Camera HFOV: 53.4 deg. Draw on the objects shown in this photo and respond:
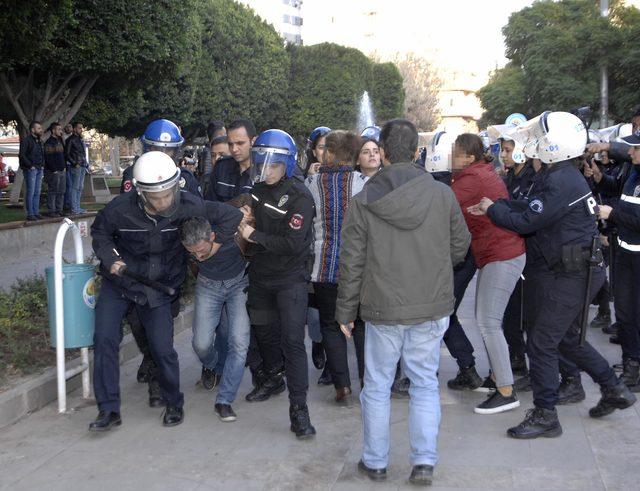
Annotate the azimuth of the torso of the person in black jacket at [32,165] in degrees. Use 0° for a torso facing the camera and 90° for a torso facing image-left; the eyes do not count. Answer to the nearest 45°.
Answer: approximately 315°

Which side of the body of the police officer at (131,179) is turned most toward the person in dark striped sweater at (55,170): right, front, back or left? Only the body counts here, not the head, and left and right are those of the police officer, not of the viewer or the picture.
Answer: back

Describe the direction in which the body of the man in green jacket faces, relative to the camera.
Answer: away from the camera

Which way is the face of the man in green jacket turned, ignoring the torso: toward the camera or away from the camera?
away from the camera

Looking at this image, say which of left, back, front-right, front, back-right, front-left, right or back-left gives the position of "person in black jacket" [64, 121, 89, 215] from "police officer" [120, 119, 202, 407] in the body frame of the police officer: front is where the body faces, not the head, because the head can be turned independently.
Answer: back
